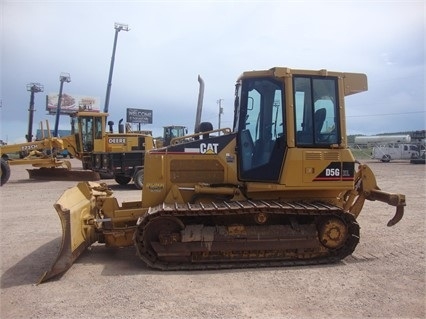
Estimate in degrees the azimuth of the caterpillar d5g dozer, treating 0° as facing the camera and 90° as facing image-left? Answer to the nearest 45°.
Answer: approximately 90°

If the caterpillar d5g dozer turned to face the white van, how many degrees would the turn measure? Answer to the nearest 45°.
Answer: approximately 135° to its right
